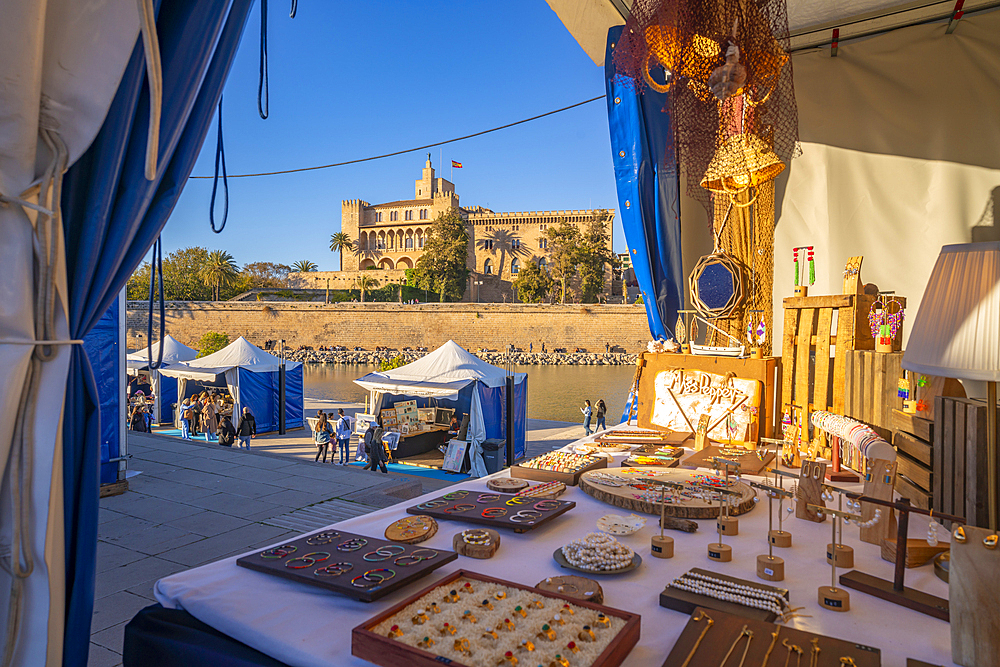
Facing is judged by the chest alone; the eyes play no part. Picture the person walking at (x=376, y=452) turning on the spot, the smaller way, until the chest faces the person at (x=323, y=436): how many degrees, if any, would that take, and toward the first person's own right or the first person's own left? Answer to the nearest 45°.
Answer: approximately 135° to the first person's own left

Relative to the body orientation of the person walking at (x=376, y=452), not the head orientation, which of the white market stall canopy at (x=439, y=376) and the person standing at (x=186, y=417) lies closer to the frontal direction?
the white market stall canopy

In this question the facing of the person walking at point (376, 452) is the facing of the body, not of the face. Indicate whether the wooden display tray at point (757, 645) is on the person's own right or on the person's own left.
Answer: on the person's own right

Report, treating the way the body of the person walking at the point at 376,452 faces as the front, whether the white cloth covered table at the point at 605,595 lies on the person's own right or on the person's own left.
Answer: on the person's own right

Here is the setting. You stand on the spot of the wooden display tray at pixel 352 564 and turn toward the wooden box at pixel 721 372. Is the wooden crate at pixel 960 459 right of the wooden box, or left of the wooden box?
right

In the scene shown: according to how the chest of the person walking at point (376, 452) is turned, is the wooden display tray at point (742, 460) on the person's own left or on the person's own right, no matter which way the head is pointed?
on the person's own right
